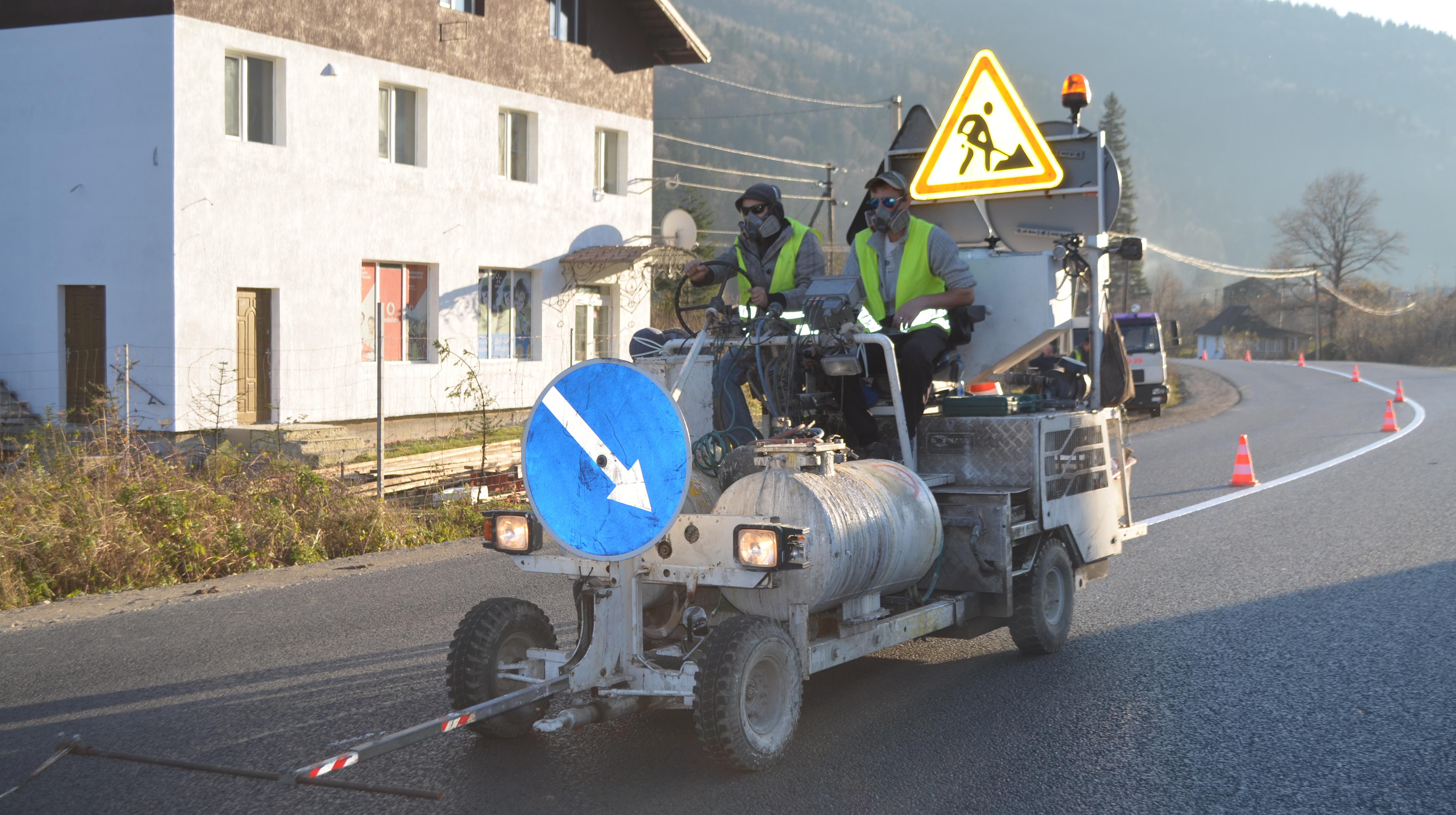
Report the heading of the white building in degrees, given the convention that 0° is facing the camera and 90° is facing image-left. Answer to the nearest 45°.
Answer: approximately 315°

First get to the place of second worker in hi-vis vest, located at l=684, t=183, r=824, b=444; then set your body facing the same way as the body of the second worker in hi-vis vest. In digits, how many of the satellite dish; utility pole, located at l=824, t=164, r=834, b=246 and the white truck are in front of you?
0

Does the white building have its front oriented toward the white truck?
no

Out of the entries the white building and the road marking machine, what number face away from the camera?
0

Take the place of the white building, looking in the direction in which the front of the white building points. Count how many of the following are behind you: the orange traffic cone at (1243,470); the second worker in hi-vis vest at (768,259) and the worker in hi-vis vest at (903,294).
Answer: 0

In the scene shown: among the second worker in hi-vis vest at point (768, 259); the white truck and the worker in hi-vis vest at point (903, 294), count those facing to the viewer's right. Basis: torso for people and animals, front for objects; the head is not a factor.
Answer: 0

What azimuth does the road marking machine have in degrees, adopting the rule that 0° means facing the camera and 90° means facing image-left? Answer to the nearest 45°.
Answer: approximately 45°

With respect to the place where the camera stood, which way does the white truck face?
facing the viewer

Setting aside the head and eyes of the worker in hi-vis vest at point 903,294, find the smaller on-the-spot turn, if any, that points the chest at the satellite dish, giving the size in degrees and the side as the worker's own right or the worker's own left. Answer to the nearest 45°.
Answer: approximately 135° to the worker's own right

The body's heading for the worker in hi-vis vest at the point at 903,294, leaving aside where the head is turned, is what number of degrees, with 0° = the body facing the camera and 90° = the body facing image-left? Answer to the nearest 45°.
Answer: approximately 45°

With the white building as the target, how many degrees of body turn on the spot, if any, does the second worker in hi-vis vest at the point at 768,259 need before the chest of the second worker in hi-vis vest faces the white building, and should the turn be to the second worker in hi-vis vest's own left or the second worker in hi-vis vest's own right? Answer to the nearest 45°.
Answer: approximately 90° to the second worker in hi-vis vest's own right

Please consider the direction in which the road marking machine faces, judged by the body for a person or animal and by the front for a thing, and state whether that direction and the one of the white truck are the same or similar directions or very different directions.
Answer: same or similar directions

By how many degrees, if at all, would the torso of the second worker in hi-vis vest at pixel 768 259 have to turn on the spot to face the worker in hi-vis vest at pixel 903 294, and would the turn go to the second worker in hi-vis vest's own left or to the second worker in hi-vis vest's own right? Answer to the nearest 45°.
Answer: approximately 135° to the second worker in hi-vis vest's own left

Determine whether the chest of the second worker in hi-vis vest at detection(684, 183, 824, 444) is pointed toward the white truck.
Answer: no

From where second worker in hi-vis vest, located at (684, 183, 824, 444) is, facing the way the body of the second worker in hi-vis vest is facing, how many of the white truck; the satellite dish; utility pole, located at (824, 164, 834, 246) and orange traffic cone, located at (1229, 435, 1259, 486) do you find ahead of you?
0

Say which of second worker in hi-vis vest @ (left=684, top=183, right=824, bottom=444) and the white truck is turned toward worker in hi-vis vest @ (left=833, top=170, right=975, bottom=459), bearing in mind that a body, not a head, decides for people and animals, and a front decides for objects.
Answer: the white truck

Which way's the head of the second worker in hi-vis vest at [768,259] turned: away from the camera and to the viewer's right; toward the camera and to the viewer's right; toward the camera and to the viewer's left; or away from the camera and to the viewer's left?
toward the camera and to the viewer's left

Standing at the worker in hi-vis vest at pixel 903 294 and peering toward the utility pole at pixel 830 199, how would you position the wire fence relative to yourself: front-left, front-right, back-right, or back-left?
front-left

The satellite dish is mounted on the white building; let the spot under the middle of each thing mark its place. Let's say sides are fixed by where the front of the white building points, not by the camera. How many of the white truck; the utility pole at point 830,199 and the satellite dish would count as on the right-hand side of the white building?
0
